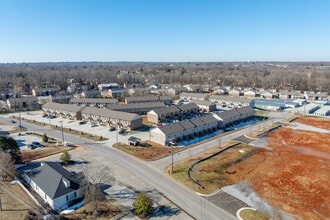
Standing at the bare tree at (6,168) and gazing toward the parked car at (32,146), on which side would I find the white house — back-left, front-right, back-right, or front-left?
back-right

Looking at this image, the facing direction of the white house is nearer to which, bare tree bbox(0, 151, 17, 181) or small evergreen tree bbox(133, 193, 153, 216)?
the small evergreen tree

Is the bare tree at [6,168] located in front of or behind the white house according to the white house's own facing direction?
behind

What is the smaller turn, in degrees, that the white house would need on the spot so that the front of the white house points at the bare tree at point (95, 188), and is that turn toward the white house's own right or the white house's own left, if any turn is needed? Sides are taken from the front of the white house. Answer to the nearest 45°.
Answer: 0° — it already faces it

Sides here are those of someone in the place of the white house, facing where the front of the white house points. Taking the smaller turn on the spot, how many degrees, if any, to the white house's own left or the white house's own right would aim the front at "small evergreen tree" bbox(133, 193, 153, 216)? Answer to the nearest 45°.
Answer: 0° — it already faces it
